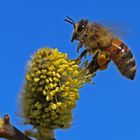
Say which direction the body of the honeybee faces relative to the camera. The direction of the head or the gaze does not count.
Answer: to the viewer's left

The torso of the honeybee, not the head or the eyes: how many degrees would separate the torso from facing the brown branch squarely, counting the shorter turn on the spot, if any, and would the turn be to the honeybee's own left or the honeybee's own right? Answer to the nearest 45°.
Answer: approximately 45° to the honeybee's own left
